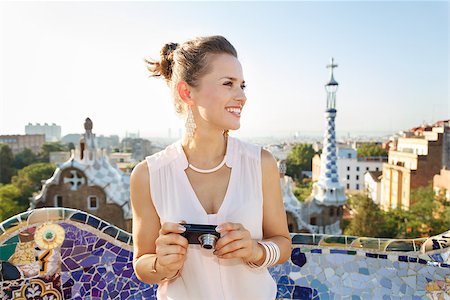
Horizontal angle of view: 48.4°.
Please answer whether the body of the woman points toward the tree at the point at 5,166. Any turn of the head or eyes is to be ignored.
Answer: no

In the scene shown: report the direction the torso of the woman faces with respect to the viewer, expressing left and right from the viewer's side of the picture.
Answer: facing the viewer

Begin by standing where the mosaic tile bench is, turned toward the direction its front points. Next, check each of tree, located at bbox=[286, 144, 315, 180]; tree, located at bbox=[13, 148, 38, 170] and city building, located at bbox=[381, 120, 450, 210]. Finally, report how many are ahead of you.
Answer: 0

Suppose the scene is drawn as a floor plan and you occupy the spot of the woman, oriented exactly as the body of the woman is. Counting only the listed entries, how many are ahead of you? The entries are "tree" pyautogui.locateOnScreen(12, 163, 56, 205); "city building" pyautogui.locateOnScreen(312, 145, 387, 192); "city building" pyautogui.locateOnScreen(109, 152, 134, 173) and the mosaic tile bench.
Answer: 0

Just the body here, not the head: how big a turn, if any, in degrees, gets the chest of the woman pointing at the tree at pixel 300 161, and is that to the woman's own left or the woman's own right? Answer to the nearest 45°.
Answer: approximately 180°

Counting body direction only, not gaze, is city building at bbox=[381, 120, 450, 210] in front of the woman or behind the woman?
behind

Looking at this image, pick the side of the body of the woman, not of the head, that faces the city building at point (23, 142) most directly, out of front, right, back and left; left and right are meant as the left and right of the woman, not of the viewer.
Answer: back

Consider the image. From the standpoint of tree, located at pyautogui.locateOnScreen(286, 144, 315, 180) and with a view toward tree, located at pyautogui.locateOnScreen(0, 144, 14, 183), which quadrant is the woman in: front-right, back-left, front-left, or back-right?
front-left

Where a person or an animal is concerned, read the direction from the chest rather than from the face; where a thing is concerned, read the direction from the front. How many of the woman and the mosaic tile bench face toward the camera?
2

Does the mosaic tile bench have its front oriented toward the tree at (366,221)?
no

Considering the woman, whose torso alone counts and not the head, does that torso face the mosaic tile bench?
no

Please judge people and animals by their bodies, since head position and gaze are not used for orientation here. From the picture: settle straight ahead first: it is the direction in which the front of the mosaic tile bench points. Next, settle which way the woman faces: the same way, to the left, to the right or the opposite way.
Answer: the same way

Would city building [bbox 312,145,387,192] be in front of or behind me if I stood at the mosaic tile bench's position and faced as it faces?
behind

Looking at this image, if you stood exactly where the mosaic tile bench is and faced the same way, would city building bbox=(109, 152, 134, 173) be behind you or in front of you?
behind

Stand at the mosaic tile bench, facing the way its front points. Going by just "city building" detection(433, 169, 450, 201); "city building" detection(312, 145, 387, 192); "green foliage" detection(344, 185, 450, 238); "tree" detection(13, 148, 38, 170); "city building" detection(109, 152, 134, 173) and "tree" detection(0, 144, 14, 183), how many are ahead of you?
0

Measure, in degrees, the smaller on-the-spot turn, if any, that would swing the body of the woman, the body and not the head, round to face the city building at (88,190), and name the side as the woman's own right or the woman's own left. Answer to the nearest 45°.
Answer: approximately 180°
